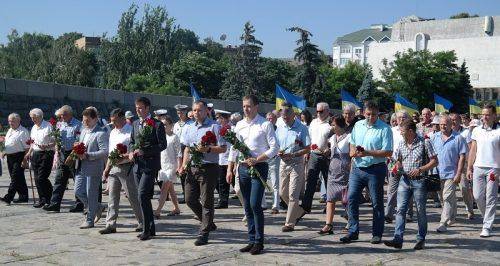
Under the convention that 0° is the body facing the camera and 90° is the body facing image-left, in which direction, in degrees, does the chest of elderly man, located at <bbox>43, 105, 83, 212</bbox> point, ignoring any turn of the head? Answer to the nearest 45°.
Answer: approximately 45°

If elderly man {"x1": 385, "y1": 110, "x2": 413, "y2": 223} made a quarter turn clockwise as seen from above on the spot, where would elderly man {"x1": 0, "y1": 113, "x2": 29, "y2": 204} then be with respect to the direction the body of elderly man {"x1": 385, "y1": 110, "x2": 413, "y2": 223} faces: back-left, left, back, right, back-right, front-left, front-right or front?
front-left

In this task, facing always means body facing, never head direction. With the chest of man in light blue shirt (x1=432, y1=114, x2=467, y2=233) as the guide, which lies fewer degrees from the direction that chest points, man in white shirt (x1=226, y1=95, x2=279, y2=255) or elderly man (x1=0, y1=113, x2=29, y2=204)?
the man in white shirt

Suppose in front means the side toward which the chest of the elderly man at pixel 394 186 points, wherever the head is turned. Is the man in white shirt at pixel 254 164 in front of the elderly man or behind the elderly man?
in front
